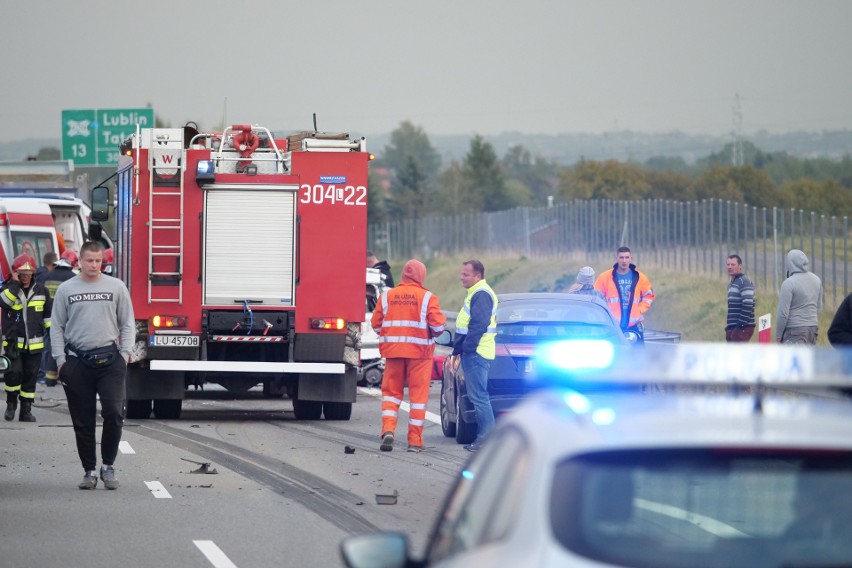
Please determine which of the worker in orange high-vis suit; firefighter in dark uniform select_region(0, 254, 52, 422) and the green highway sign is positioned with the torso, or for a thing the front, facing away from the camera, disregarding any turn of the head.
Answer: the worker in orange high-vis suit

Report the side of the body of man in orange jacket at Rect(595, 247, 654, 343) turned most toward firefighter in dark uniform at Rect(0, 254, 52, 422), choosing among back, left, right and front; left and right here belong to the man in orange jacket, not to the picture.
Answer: right

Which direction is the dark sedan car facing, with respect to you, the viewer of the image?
facing away from the viewer

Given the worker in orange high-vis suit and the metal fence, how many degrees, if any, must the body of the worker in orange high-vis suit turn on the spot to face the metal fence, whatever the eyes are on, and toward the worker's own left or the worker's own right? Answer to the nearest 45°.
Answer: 0° — they already face it

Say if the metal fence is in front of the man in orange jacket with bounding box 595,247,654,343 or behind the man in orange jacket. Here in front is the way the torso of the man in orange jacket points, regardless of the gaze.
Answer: behind

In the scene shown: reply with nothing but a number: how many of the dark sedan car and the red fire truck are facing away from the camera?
2

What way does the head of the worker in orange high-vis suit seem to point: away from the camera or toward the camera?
away from the camera

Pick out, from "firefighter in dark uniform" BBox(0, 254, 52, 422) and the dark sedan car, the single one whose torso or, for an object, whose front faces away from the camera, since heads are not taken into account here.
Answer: the dark sedan car

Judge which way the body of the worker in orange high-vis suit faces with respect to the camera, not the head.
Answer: away from the camera
